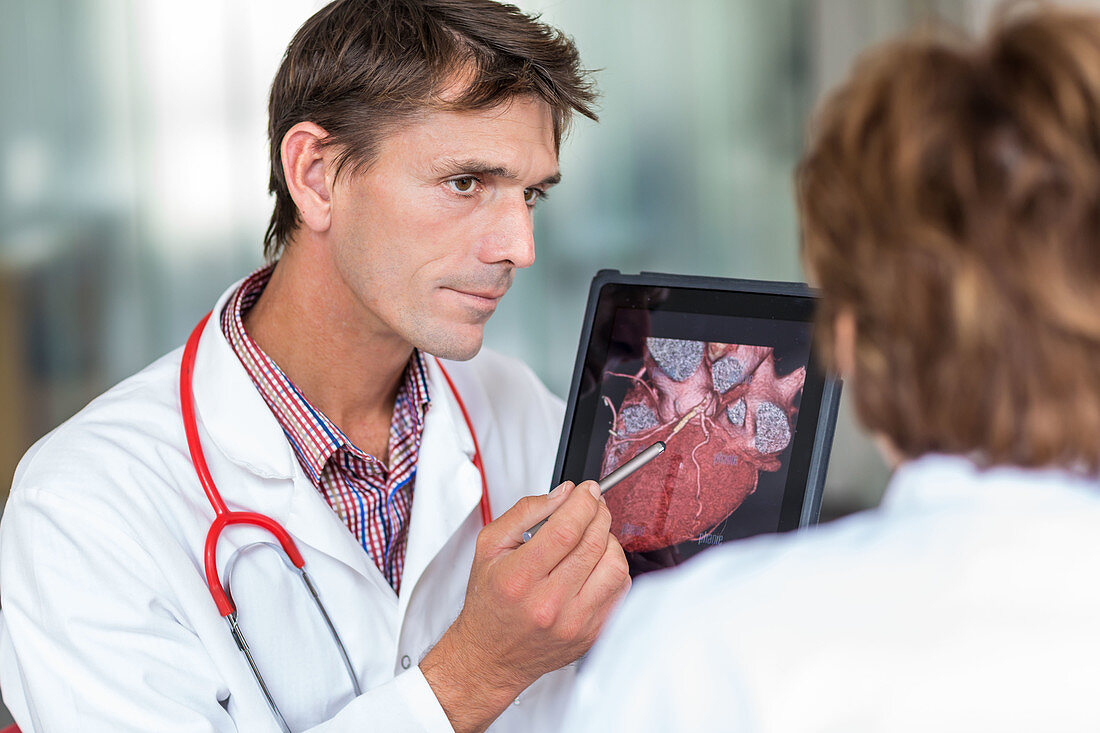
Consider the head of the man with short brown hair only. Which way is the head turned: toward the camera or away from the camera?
toward the camera

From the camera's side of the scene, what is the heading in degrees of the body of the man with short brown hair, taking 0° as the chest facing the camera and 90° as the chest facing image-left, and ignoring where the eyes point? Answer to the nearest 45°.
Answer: approximately 315°
